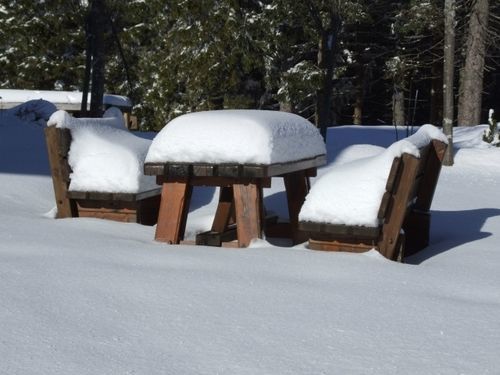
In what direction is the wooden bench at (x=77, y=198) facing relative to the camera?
to the viewer's right

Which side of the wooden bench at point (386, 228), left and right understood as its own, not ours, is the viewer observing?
left

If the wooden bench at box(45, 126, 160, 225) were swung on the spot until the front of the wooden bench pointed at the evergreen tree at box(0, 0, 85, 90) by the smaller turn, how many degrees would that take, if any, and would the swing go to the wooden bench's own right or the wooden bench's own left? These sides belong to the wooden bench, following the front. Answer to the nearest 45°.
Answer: approximately 90° to the wooden bench's own left

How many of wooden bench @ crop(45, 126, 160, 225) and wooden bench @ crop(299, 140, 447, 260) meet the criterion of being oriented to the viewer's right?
1

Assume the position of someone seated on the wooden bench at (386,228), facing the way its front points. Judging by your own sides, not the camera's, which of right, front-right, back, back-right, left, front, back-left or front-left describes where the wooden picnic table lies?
front

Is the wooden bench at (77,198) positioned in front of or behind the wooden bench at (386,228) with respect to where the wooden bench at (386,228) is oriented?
in front

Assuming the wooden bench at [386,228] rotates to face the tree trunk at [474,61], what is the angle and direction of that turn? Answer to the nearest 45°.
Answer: approximately 90° to its right

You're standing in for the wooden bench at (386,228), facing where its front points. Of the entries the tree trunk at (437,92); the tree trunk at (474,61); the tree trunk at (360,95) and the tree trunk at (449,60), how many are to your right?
4

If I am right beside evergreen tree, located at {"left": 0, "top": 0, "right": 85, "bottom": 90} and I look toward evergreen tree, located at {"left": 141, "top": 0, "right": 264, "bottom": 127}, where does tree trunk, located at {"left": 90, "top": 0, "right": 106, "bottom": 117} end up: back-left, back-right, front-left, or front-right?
front-right

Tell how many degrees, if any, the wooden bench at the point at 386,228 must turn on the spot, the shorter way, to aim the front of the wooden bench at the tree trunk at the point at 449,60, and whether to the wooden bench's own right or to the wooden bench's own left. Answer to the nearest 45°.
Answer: approximately 90° to the wooden bench's own right

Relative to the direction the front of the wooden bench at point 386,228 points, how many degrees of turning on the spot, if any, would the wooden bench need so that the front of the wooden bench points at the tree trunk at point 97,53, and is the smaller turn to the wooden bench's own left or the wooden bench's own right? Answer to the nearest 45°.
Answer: approximately 45° to the wooden bench's own right

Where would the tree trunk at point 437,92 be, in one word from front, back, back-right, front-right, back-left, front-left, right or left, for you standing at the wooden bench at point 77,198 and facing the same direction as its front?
front-left

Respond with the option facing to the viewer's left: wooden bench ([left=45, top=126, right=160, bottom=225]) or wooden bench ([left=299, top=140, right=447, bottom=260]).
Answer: wooden bench ([left=299, top=140, right=447, bottom=260])

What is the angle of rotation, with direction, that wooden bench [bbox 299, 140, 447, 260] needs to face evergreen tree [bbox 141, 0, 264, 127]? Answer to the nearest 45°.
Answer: approximately 90° to its right

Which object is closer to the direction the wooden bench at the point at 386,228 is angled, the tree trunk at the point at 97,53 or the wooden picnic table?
the wooden picnic table

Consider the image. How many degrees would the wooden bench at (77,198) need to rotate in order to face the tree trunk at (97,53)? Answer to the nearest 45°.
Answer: approximately 90° to its left

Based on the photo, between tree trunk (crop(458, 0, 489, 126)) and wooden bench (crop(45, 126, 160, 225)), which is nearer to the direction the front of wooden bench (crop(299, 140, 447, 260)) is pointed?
the wooden bench
